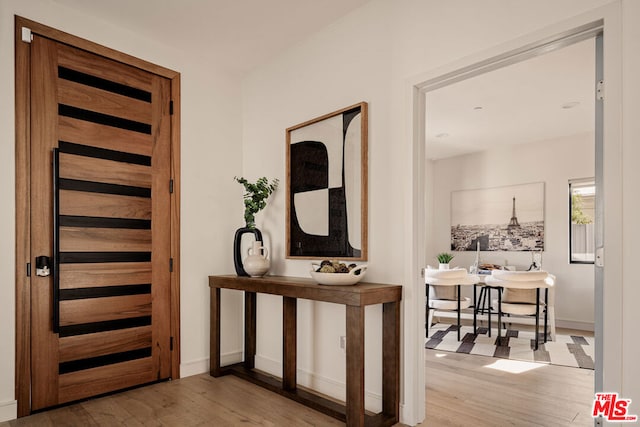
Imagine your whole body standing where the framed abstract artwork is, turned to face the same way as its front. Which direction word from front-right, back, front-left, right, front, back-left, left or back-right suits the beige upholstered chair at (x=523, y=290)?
back

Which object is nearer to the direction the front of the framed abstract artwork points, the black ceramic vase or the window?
the black ceramic vase

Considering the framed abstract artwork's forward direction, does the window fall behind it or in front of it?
behind

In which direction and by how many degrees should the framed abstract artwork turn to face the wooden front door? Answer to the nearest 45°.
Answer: approximately 45° to its right

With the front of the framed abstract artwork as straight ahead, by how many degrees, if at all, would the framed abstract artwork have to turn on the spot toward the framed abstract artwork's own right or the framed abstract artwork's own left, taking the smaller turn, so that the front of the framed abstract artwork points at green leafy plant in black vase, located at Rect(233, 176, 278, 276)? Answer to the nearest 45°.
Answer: approximately 90° to the framed abstract artwork's own right

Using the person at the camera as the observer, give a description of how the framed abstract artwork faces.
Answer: facing the viewer and to the left of the viewer

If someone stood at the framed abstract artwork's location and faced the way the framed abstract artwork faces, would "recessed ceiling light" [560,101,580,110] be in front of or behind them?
behind

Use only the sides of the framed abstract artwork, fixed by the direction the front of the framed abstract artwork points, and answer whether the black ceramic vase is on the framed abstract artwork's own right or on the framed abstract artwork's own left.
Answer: on the framed abstract artwork's own right

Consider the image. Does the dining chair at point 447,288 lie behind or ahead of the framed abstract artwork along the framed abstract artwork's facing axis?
behind

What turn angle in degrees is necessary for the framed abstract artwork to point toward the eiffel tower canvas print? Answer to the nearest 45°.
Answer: approximately 180°

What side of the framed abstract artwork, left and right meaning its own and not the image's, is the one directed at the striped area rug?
back

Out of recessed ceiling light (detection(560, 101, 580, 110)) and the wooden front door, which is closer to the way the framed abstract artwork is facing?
the wooden front door

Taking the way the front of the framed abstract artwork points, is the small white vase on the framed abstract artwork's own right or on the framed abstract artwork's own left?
on the framed abstract artwork's own right

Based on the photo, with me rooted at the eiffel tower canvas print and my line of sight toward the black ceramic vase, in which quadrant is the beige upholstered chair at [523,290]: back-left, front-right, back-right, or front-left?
front-left

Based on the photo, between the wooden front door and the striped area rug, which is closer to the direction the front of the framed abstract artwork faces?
the wooden front door
